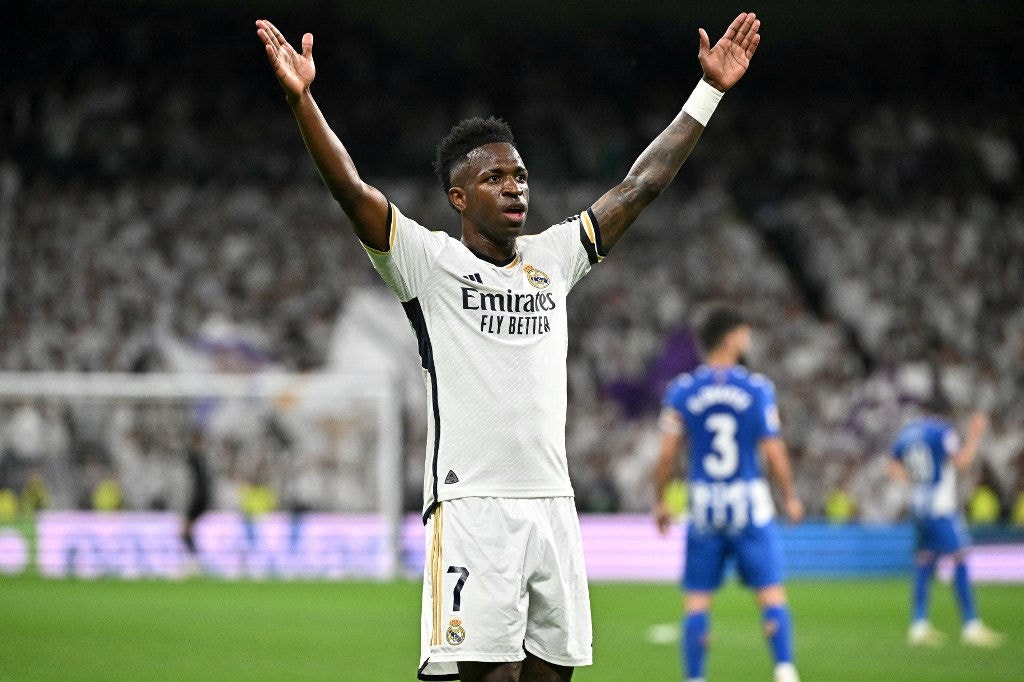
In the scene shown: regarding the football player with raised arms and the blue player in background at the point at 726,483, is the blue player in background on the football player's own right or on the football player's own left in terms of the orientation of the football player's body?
on the football player's own left

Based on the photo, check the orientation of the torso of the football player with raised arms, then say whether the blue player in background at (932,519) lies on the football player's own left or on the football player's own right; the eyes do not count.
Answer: on the football player's own left

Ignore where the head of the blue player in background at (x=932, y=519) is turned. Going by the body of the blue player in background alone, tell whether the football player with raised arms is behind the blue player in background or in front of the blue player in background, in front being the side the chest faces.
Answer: behind

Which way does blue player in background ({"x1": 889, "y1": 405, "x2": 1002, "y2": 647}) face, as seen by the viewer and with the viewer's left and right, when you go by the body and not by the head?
facing away from the viewer and to the right of the viewer

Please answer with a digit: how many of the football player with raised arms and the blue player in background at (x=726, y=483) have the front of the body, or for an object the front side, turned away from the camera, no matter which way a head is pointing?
1

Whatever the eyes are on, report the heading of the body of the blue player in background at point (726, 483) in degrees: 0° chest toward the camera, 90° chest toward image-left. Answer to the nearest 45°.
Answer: approximately 180°

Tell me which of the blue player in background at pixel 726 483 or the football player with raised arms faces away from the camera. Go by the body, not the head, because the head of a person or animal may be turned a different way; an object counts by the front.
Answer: the blue player in background

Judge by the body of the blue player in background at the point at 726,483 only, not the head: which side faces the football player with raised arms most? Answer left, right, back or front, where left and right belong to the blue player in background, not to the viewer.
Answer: back

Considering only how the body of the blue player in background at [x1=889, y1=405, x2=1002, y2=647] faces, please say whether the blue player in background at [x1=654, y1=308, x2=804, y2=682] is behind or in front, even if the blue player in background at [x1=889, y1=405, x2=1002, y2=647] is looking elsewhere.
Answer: behind
